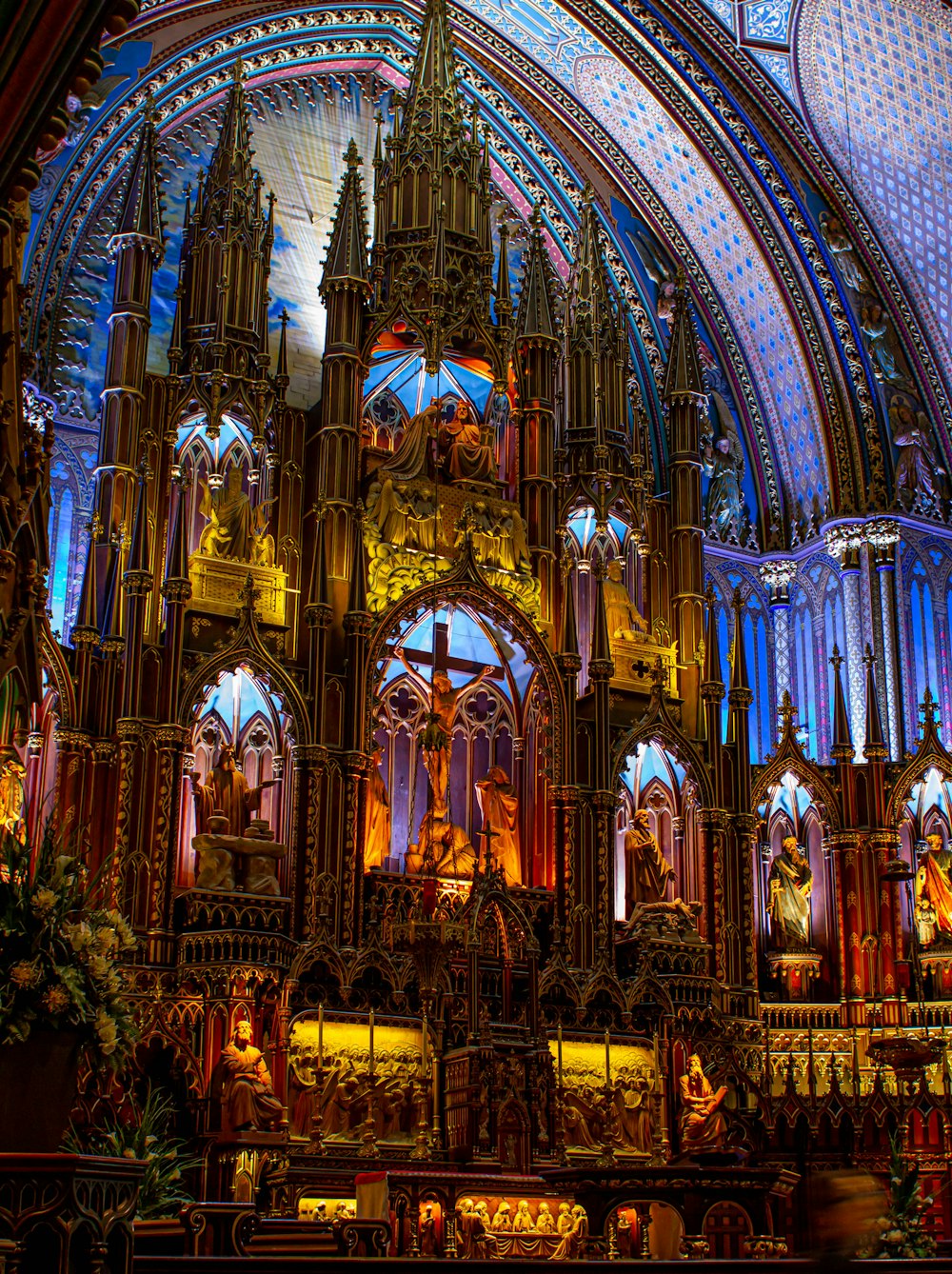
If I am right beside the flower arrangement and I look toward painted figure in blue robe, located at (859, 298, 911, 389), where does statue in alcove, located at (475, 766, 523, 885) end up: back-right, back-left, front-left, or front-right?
front-left

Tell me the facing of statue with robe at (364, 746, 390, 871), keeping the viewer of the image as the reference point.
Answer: facing to the right of the viewer

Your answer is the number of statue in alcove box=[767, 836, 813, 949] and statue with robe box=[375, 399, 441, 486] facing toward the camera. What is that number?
1

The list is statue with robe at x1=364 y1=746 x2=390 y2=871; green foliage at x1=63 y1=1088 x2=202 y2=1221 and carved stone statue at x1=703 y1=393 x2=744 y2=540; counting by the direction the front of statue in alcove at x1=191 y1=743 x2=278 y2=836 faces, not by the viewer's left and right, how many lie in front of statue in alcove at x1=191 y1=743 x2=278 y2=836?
1

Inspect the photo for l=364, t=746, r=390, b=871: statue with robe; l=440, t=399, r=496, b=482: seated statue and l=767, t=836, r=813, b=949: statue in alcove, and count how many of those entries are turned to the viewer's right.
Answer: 1

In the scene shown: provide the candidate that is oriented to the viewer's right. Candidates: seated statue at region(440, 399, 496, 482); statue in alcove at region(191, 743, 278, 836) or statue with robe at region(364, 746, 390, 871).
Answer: the statue with robe

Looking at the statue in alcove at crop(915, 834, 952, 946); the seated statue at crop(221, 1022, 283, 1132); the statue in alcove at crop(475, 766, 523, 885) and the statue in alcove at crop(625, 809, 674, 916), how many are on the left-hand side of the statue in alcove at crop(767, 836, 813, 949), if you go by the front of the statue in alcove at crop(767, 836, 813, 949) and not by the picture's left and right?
1

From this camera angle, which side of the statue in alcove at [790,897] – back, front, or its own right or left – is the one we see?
front

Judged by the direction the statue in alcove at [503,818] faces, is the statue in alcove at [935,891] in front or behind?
behind

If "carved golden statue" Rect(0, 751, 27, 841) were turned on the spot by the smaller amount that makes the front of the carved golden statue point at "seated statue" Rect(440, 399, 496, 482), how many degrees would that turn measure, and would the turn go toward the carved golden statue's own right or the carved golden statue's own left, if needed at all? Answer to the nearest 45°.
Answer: approximately 90° to the carved golden statue's own left

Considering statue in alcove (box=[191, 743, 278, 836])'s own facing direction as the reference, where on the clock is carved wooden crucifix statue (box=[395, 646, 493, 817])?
The carved wooden crucifix statue is roughly at 8 o'clock from the statue in alcove.

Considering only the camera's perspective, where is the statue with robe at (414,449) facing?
facing to the right of the viewer

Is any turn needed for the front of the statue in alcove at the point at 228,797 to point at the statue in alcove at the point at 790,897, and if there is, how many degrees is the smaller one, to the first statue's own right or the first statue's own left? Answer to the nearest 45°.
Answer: approximately 90° to the first statue's own left

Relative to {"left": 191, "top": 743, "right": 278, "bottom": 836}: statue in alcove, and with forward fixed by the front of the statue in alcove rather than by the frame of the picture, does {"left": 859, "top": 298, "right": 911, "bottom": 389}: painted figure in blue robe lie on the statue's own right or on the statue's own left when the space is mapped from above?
on the statue's own left
